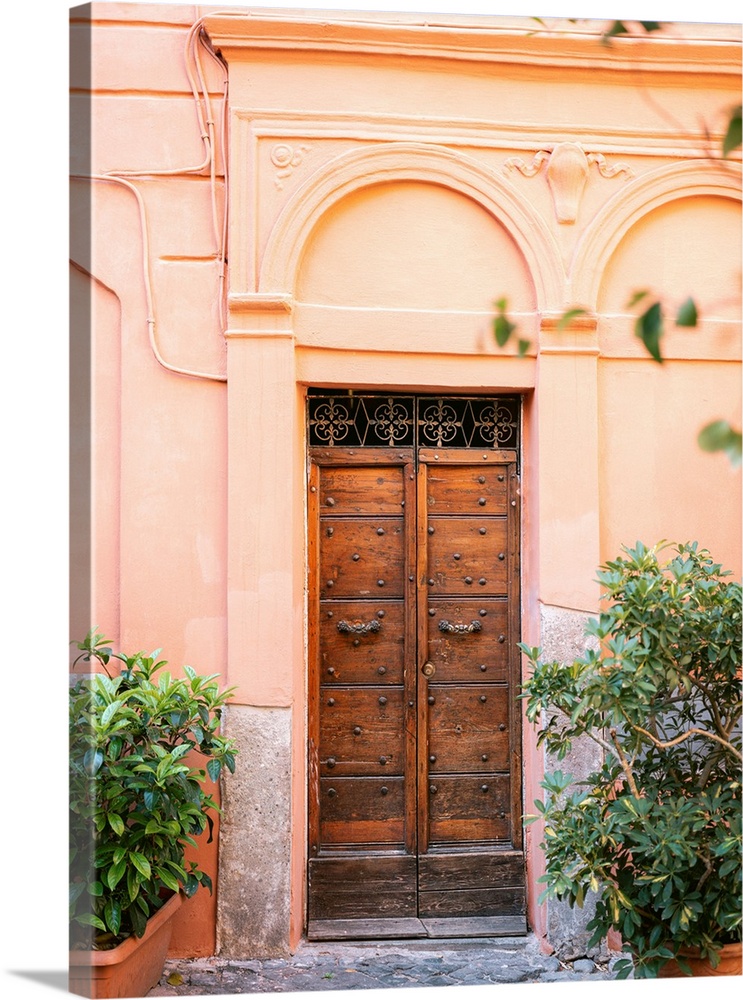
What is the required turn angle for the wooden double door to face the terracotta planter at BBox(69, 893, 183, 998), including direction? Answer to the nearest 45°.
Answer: approximately 45° to its right

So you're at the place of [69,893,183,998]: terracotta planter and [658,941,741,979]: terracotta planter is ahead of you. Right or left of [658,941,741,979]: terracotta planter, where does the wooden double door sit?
left

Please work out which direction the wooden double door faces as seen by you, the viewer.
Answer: facing the viewer

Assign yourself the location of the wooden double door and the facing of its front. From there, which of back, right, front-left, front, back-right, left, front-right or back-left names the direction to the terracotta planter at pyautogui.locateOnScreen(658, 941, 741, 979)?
front-left

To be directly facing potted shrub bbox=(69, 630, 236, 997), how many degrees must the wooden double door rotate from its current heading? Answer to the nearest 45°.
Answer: approximately 45° to its right

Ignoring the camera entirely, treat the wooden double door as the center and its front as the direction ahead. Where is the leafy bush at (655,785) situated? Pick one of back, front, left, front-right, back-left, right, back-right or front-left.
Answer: front-left
